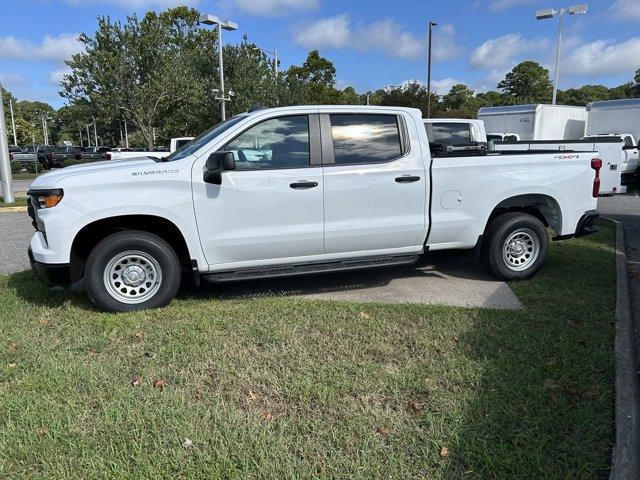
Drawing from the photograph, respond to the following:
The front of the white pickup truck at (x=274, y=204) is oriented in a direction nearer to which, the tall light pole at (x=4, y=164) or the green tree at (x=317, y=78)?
the tall light pole

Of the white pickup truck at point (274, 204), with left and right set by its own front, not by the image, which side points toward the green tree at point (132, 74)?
right

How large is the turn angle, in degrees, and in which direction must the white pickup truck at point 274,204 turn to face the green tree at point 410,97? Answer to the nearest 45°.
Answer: approximately 90° to its right

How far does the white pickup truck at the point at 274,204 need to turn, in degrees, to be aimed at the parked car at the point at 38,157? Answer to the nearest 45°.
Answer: approximately 45° to its right

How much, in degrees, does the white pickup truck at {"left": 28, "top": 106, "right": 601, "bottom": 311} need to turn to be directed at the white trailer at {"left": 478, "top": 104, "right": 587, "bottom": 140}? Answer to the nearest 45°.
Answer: approximately 135° to its right

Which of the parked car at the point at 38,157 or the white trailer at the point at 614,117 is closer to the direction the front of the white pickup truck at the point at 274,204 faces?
the parked car

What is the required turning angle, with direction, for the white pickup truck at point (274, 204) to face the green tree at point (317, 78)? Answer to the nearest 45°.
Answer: approximately 90° to its right

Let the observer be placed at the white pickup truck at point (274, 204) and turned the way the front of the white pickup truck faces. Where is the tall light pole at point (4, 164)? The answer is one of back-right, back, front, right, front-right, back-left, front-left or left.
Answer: front-right

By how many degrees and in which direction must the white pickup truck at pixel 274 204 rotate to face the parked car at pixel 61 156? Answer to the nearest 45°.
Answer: approximately 45° to its right

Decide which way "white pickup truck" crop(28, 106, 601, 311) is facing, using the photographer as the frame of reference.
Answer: facing to the left of the viewer

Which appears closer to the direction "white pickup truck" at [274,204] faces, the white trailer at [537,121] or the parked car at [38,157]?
the parked car
